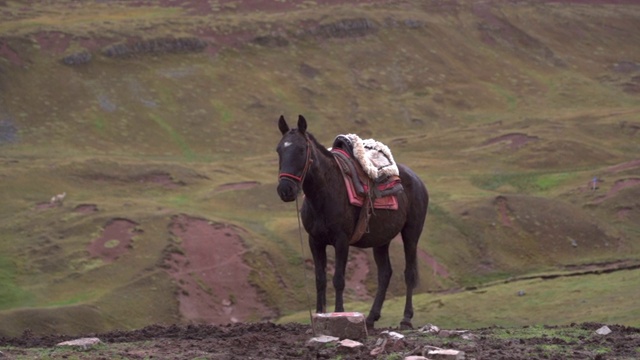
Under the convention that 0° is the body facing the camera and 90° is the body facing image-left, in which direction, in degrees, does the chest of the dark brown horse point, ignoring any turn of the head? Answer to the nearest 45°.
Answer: approximately 45°

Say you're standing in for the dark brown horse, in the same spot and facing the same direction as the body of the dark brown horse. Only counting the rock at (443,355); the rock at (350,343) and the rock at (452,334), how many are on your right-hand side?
0

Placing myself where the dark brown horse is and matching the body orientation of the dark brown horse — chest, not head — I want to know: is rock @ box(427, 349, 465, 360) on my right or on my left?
on my left

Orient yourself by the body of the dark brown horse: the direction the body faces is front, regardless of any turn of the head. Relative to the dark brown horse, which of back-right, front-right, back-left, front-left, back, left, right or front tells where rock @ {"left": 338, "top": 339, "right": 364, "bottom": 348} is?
front-left

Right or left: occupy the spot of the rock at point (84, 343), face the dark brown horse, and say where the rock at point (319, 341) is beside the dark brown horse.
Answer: right

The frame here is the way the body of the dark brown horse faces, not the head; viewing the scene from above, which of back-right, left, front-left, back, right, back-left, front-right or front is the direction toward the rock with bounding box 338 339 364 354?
front-left

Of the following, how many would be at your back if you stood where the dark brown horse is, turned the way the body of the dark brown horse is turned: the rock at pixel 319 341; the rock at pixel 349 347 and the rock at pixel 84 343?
0

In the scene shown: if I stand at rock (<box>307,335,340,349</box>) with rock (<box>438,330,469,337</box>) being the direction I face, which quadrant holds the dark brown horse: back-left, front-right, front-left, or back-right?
front-left

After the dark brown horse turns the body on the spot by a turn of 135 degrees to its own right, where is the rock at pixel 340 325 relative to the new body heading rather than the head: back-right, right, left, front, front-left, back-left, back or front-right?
back

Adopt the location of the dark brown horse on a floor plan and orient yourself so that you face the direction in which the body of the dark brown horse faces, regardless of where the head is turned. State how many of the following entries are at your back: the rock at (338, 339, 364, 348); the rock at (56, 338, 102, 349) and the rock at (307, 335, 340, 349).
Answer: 0

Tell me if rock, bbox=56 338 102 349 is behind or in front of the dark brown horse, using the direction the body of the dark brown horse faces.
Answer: in front
